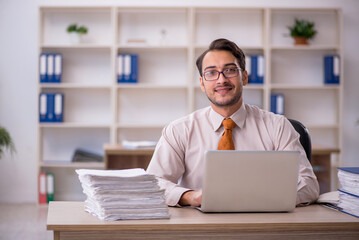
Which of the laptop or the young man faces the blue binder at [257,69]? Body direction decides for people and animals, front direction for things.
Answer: the laptop

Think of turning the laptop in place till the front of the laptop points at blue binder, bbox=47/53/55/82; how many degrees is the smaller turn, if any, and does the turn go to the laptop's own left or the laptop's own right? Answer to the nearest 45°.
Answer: approximately 45° to the laptop's own left

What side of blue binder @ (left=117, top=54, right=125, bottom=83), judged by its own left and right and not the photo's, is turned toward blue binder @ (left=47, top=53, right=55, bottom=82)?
right

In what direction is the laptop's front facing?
away from the camera

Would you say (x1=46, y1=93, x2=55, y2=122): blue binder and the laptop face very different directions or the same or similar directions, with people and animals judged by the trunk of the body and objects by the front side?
very different directions

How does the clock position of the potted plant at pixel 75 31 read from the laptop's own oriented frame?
The potted plant is roughly at 11 o'clock from the laptop.

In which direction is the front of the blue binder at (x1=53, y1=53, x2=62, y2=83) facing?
toward the camera

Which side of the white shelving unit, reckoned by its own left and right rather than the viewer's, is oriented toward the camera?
front

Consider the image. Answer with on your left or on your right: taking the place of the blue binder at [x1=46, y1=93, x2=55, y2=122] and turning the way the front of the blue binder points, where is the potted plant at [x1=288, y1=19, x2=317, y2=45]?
on your left

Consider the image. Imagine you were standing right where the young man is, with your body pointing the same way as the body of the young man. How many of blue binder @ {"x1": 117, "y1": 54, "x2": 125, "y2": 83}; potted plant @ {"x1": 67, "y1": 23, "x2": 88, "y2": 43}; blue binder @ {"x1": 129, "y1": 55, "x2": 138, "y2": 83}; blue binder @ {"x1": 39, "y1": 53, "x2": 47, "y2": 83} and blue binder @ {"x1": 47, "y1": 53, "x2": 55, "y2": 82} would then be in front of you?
0

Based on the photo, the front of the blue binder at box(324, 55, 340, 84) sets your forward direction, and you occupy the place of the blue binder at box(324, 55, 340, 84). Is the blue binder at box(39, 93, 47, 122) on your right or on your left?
on your right

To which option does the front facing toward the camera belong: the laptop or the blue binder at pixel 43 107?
the blue binder

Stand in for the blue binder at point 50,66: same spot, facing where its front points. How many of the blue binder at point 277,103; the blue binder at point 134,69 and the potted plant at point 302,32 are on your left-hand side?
3

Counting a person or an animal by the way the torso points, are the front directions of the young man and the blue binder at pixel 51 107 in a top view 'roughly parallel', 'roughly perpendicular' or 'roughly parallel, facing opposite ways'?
roughly parallel

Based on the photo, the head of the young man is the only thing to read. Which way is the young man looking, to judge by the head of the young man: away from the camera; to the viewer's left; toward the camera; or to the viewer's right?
toward the camera

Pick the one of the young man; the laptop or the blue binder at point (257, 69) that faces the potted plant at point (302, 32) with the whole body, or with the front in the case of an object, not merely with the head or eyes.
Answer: the laptop

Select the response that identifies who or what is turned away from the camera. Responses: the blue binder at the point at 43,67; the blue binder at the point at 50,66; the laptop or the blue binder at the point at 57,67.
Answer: the laptop

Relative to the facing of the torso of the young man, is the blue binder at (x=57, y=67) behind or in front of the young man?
behind

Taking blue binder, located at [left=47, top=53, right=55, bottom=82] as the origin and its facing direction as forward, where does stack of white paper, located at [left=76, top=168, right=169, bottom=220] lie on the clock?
The stack of white paper is roughly at 12 o'clock from the blue binder.
